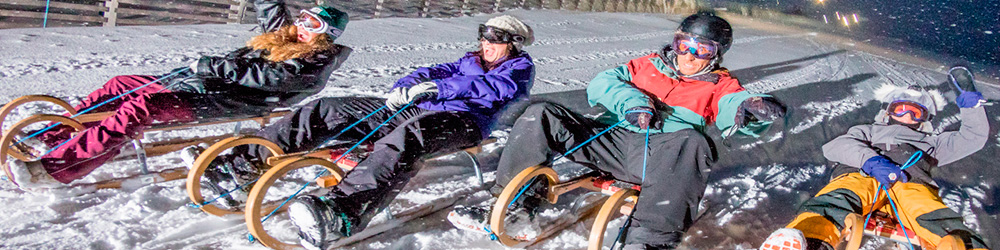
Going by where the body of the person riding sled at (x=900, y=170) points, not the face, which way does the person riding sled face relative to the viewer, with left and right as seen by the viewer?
facing the viewer

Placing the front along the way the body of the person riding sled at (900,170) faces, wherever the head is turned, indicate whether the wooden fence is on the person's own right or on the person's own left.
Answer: on the person's own right

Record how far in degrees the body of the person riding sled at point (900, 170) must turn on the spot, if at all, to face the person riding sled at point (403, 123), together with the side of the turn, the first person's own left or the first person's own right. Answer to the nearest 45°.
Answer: approximately 45° to the first person's own right

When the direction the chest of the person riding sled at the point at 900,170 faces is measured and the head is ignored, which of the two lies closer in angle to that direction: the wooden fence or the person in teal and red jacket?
the person in teal and red jacket

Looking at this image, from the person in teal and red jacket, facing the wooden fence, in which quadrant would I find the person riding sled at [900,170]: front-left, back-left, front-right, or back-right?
back-right

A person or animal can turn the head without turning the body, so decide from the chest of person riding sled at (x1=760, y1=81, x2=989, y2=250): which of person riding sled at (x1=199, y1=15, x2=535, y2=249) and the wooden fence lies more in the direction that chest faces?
the person riding sled

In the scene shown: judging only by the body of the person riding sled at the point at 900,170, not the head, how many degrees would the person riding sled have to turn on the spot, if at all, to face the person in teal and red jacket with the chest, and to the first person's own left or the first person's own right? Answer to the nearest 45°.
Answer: approximately 45° to the first person's own right

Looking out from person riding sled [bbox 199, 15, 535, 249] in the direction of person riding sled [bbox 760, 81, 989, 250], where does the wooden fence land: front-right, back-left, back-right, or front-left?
back-left

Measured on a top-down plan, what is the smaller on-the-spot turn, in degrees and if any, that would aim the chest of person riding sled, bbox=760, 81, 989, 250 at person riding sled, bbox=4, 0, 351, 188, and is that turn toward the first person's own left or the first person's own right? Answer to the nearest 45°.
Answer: approximately 45° to the first person's own right

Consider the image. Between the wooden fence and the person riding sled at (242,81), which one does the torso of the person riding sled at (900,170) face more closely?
the person riding sled
